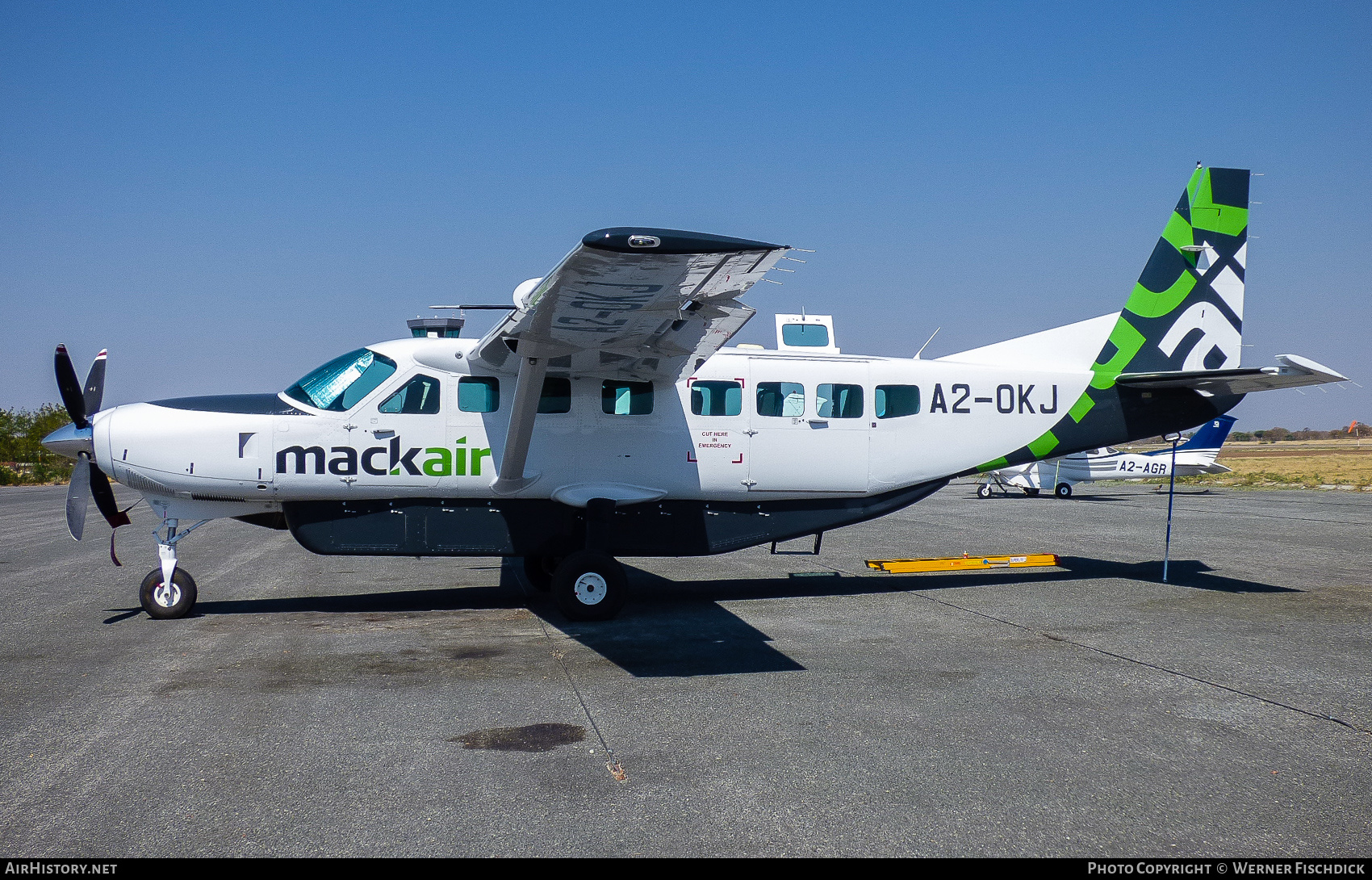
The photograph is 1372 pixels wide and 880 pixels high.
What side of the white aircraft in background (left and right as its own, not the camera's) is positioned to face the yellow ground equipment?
left

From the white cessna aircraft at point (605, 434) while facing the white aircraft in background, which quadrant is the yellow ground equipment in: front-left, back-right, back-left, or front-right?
front-right

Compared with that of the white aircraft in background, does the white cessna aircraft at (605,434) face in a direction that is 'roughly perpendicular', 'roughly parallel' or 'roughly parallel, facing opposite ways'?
roughly parallel

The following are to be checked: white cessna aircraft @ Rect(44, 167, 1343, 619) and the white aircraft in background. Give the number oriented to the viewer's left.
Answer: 2

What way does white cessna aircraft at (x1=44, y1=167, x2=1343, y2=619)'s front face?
to the viewer's left

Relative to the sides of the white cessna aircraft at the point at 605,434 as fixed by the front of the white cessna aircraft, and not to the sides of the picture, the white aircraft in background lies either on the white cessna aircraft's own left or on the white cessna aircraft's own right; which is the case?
on the white cessna aircraft's own right

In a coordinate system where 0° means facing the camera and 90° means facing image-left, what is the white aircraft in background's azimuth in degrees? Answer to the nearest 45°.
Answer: approximately 90°

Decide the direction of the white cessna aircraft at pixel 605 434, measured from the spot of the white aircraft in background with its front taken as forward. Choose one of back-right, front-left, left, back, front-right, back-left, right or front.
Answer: left
